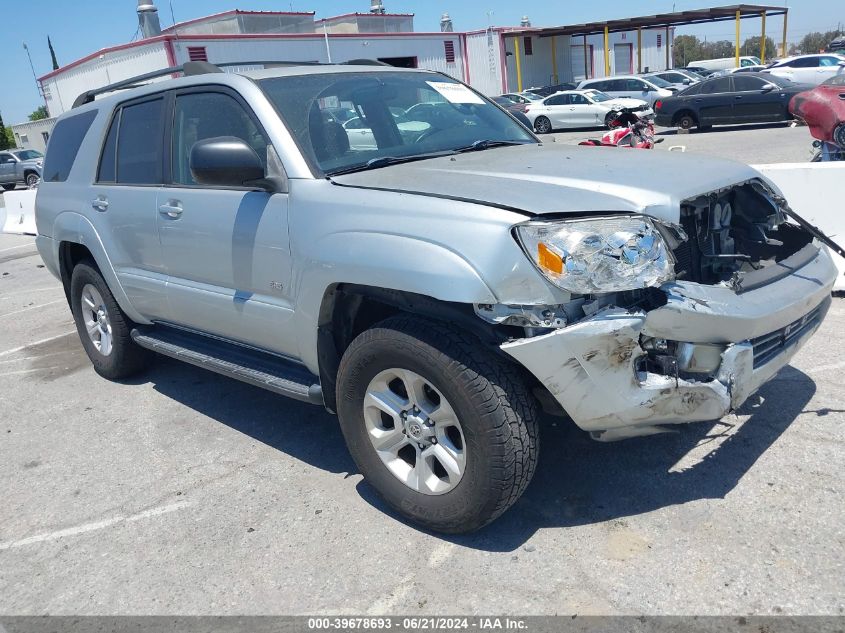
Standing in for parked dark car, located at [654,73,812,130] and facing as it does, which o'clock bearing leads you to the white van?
The white van is roughly at 9 o'clock from the parked dark car.

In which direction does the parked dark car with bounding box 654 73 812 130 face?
to the viewer's right

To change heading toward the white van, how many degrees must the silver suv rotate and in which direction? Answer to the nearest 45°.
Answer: approximately 90° to its left

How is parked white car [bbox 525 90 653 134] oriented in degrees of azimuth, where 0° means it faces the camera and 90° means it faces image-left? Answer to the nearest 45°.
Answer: approximately 270°

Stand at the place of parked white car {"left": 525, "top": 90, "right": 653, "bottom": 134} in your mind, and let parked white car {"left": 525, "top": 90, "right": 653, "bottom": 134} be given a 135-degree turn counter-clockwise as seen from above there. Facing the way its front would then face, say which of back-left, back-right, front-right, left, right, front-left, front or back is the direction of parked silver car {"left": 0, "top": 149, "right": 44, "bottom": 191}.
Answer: front-left

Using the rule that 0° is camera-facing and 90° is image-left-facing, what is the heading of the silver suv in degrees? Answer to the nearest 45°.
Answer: approximately 315°

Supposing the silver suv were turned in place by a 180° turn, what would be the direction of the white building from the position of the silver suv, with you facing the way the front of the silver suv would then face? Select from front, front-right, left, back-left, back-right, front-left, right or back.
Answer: front-right
